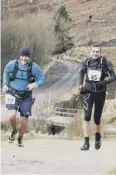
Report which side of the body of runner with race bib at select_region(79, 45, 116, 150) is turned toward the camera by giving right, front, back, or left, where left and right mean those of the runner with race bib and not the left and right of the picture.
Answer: front
